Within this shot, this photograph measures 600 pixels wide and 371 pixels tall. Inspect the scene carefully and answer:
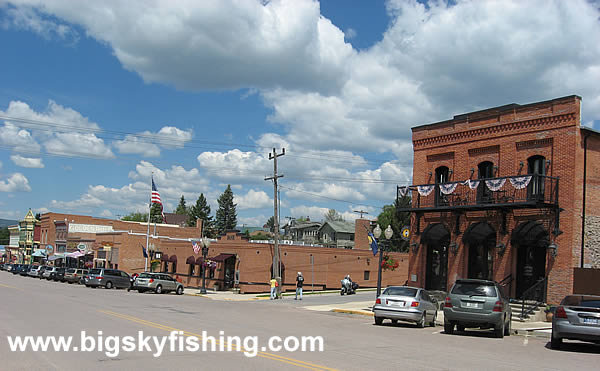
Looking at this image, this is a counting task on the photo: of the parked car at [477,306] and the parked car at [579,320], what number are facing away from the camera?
2

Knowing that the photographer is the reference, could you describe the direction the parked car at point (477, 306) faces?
facing away from the viewer

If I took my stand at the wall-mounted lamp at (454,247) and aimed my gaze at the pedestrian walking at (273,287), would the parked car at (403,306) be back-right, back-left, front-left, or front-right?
back-left

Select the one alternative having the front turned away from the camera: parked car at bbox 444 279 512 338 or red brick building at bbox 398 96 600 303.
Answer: the parked car

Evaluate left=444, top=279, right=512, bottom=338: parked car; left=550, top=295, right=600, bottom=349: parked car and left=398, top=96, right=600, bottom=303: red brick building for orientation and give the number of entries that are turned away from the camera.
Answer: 2

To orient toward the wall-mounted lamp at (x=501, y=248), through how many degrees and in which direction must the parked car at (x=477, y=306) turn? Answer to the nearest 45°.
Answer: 0° — it already faces it

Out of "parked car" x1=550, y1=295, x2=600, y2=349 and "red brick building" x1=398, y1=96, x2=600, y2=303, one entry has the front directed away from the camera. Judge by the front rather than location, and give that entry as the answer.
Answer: the parked car

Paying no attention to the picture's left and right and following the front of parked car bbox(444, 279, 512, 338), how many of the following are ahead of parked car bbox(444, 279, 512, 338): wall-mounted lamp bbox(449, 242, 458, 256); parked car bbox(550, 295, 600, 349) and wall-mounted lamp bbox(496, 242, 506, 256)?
2

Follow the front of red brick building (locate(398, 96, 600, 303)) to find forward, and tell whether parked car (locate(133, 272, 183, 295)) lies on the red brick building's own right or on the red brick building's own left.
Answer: on the red brick building's own right

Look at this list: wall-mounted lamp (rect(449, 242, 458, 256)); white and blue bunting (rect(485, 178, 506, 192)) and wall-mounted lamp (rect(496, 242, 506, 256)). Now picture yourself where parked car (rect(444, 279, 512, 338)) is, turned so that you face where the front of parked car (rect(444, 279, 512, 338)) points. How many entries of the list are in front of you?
3

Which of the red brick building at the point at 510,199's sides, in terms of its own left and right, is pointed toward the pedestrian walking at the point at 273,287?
right

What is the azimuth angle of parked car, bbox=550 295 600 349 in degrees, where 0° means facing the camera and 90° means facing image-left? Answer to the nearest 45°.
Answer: approximately 180°

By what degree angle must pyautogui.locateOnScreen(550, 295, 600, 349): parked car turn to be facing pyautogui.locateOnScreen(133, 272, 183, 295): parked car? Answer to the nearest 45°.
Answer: approximately 45° to its left

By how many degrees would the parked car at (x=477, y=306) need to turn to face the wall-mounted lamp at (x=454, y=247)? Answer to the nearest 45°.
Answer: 0° — it already faces it
